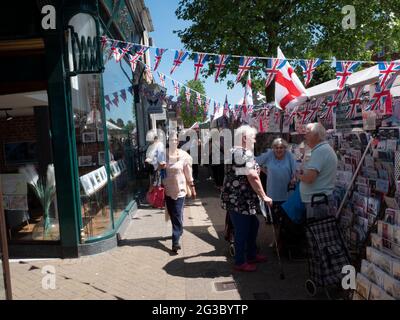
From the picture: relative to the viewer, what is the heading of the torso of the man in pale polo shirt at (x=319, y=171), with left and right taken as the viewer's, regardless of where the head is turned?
facing away from the viewer and to the left of the viewer

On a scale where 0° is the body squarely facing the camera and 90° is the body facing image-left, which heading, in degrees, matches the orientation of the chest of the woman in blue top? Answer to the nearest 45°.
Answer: approximately 0°

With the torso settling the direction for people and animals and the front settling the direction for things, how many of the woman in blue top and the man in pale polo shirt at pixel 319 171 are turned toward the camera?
1

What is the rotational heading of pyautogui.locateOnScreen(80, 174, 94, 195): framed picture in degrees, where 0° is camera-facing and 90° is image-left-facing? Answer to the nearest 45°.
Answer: approximately 315°

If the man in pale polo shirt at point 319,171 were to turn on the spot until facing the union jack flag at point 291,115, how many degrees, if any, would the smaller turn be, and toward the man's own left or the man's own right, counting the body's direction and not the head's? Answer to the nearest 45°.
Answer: approximately 45° to the man's own right

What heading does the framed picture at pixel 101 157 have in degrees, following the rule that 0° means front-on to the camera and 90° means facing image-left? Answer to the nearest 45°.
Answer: approximately 315°

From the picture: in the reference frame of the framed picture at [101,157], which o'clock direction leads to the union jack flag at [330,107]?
The union jack flag is roughly at 11 o'clock from the framed picture.

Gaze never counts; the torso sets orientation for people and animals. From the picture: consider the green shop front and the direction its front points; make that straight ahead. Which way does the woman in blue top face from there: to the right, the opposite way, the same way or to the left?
to the right

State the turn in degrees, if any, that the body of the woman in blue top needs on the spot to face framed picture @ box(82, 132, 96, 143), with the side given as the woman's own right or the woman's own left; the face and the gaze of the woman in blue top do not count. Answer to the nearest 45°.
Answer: approximately 90° to the woman's own right

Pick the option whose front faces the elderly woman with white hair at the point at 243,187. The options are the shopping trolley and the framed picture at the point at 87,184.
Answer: the framed picture

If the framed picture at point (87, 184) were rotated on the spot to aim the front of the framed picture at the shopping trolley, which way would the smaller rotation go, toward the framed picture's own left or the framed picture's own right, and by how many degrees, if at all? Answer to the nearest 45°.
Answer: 0° — it already faces it

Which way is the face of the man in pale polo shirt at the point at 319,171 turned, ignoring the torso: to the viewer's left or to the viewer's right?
to the viewer's left
